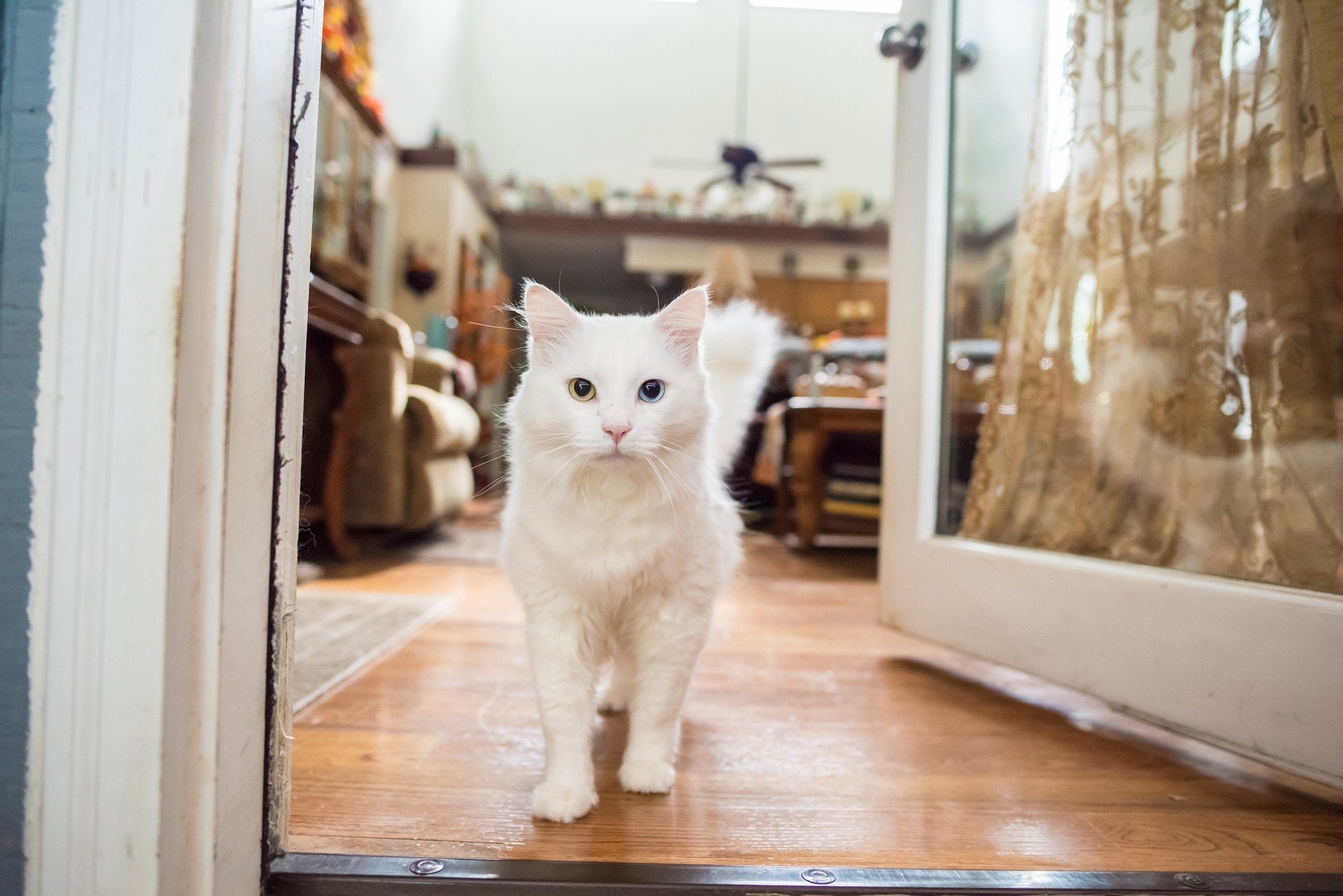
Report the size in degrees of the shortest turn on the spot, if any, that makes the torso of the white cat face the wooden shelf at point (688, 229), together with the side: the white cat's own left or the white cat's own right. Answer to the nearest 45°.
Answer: approximately 180°

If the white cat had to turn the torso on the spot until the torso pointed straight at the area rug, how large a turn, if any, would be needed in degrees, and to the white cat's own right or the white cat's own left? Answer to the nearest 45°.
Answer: approximately 135° to the white cat's own right

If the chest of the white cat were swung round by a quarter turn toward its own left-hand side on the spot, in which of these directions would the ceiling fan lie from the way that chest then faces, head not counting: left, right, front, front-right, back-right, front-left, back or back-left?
left

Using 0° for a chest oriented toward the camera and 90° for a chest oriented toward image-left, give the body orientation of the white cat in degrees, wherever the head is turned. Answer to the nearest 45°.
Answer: approximately 0°

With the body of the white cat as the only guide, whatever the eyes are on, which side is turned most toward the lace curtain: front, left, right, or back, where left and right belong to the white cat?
left

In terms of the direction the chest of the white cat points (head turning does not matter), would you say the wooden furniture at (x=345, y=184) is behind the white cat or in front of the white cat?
behind

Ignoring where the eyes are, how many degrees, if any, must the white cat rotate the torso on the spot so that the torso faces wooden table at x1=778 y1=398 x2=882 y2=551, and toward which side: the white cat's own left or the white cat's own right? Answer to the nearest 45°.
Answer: approximately 180°

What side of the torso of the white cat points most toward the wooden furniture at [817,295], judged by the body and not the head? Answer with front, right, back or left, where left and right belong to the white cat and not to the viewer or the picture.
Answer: back
